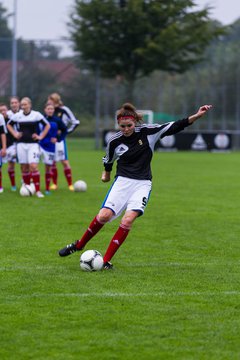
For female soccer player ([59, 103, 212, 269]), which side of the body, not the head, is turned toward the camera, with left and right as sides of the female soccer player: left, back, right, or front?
front

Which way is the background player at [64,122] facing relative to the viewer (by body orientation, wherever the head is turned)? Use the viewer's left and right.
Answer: facing the viewer and to the left of the viewer

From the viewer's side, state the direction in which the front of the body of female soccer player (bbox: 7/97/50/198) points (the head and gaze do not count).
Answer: toward the camera

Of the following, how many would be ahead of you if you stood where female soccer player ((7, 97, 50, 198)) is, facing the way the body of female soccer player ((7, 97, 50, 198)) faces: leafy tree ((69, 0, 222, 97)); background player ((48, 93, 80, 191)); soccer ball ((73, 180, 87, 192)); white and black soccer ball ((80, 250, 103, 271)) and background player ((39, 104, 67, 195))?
1

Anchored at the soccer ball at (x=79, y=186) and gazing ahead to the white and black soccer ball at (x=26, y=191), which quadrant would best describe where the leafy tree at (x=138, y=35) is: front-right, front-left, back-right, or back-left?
back-right

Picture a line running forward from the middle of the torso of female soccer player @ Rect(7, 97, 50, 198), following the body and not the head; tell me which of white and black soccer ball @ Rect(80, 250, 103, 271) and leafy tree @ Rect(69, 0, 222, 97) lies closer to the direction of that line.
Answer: the white and black soccer ball

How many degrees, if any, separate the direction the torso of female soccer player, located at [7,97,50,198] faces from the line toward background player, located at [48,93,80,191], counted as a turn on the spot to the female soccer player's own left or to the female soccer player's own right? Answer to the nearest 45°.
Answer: approximately 135° to the female soccer player's own left

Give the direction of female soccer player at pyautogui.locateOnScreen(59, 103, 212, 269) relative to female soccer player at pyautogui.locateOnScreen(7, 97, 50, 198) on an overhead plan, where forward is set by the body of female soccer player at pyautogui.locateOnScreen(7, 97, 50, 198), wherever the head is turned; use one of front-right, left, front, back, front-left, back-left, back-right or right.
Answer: front

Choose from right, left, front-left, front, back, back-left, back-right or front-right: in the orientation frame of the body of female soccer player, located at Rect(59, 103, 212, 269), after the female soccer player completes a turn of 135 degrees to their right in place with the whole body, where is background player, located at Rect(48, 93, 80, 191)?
front-right

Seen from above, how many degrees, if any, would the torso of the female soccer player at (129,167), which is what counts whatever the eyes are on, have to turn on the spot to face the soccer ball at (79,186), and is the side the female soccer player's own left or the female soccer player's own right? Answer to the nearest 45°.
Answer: approximately 180°

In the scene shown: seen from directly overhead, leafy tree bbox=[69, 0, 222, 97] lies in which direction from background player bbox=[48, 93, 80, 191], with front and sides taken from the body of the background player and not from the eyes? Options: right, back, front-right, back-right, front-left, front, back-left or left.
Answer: back-right

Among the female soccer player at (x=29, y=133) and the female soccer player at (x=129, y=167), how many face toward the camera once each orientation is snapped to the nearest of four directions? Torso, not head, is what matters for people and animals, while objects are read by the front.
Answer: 2
